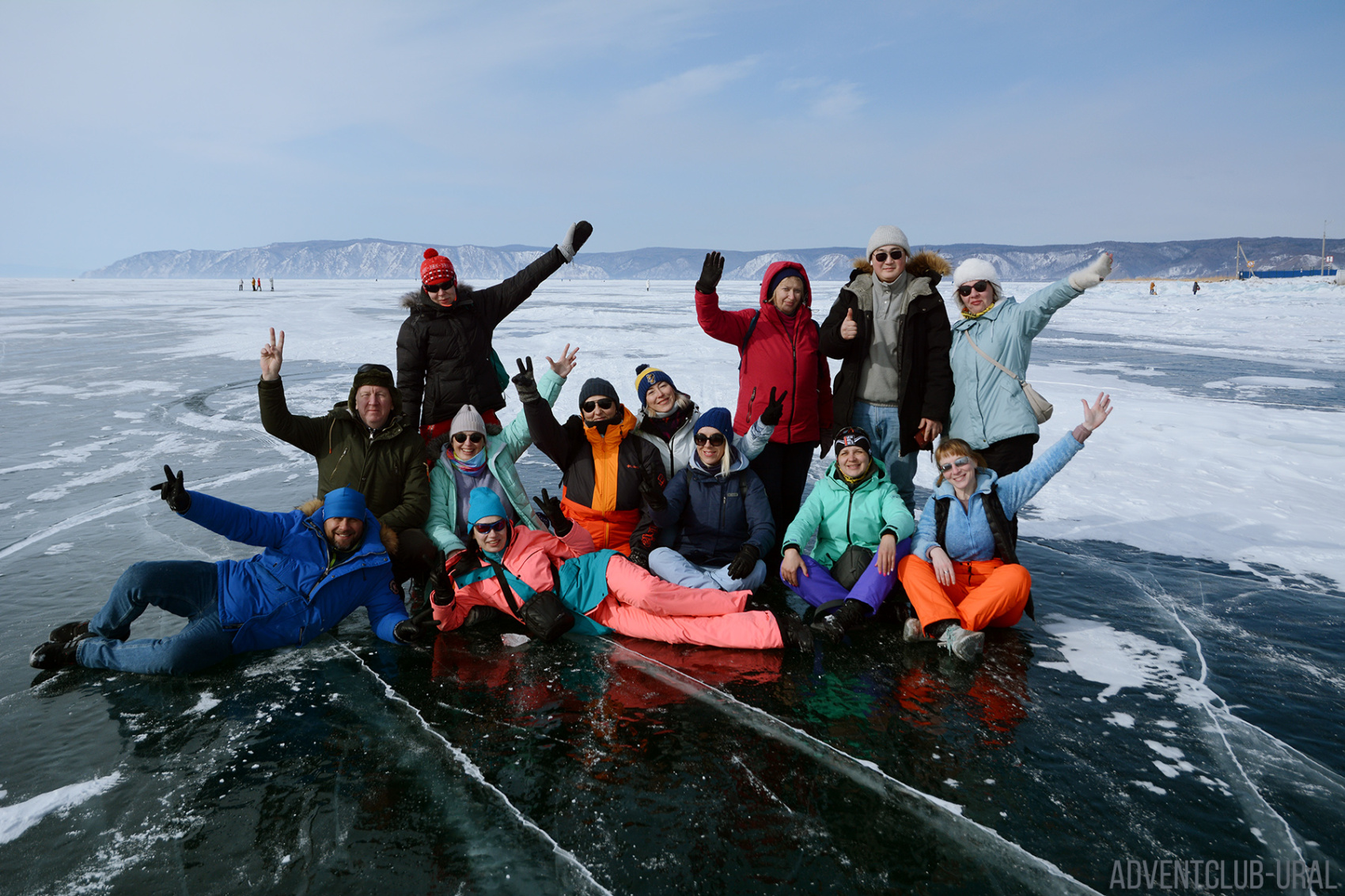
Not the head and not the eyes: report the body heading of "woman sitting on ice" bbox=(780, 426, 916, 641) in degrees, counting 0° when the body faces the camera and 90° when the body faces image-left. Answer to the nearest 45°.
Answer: approximately 0°

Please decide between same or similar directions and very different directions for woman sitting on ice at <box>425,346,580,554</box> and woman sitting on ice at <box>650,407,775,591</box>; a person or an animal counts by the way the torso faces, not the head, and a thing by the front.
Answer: same or similar directions

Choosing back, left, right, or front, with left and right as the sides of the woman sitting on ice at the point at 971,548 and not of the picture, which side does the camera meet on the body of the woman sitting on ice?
front

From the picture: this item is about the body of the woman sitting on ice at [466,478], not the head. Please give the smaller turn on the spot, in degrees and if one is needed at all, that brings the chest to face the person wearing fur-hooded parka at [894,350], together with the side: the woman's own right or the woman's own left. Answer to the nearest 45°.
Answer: approximately 90° to the woman's own left

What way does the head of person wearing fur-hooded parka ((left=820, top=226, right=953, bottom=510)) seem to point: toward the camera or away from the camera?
toward the camera

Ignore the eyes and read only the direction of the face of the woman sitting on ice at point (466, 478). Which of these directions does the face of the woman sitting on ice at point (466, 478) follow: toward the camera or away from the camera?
toward the camera

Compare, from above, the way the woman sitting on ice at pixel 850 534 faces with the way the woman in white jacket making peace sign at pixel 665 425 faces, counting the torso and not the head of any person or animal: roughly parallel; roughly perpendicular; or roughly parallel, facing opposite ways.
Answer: roughly parallel

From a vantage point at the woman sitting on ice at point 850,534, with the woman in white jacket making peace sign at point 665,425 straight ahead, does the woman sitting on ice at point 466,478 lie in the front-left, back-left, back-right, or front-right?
front-left

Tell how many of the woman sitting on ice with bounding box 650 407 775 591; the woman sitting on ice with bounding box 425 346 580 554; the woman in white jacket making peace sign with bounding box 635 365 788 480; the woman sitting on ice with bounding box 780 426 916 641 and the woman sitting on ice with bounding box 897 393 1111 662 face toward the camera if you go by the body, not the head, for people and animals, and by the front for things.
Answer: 5

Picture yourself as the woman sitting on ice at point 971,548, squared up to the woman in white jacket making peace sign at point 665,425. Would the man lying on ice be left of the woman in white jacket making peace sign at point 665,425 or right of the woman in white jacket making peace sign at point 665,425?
left

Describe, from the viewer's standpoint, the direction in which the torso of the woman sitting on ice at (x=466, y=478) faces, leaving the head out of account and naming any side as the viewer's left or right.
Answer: facing the viewer

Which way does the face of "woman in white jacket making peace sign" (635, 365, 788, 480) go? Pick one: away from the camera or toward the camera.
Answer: toward the camera
